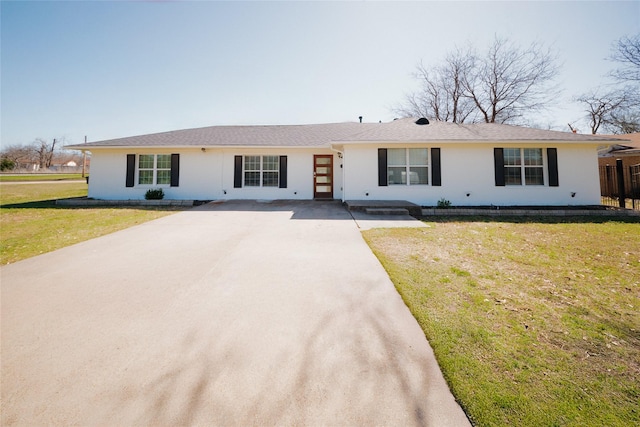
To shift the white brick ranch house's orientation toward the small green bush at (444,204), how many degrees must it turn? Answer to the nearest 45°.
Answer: approximately 90° to its left

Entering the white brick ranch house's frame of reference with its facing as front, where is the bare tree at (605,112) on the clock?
The bare tree is roughly at 8 o'clock from the white brick ranch house.

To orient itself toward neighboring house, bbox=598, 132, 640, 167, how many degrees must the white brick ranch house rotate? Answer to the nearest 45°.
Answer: approximately 90° to its left

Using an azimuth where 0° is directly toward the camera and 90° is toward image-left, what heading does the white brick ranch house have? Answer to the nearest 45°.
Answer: approximately 0°

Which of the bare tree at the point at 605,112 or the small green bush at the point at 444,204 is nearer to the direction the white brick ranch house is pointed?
the small green bush
